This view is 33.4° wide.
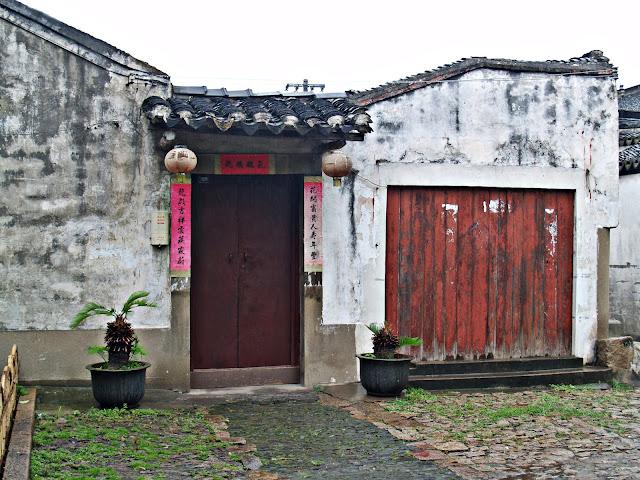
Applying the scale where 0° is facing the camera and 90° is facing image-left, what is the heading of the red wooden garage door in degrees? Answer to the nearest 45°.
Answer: approximately 0°

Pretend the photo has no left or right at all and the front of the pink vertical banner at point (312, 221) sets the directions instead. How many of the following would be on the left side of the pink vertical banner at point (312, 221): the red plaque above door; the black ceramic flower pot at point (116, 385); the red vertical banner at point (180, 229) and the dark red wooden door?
0

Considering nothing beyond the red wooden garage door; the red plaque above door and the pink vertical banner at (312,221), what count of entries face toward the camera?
3

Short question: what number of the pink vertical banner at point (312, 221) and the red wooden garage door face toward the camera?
2

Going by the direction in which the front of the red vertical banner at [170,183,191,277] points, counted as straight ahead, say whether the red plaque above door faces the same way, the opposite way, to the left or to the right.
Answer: the same way

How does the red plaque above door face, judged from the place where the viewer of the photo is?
facing the viewer

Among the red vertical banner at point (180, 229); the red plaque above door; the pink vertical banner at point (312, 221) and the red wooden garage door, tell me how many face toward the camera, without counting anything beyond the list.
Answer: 4

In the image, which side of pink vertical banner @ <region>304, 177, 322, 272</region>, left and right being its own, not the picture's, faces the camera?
front

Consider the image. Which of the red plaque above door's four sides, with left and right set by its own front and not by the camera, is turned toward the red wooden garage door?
left

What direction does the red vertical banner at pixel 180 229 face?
toward the camera

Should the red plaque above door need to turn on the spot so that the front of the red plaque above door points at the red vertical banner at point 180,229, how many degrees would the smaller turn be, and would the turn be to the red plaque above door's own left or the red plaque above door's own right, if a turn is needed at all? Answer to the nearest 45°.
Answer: approximately 90° to the red plaque above door's own right

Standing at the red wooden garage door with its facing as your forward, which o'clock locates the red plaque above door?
The red plaque above door is roughly at 2 o'clock from the red wooden garage door.

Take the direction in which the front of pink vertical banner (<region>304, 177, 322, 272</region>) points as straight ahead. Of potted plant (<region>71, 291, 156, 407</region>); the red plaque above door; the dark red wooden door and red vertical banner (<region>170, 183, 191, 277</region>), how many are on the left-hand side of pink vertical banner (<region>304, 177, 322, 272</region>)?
0

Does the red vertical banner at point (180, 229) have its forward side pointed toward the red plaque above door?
no
